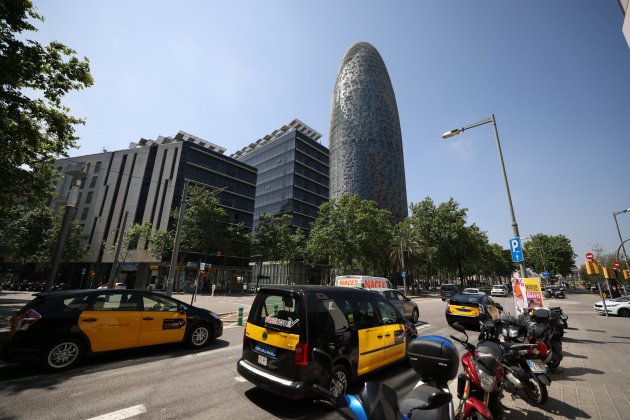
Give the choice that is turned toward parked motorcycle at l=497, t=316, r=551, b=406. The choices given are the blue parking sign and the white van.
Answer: the blue parking sign

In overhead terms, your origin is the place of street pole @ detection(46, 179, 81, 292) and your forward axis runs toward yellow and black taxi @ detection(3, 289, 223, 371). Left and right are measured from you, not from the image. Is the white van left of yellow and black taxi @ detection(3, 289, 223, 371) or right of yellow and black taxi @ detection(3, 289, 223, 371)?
left

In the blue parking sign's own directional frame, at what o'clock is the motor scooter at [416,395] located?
The motor scooter is roughly at 12 o'clock from the blue parking sign.

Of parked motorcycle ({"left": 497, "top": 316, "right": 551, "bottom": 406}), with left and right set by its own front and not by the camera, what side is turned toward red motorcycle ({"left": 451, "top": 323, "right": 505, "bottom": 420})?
left

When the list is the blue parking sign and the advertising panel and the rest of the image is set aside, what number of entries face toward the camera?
2

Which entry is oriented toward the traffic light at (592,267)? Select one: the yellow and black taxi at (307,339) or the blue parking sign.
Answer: the yellow and black taxi

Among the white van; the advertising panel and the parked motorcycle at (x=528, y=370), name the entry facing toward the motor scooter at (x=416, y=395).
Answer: the advertising panel

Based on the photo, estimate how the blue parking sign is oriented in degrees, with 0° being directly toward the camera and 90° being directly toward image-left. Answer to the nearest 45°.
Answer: approximately 0°

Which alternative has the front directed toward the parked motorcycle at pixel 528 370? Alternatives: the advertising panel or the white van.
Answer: the advertising panel
